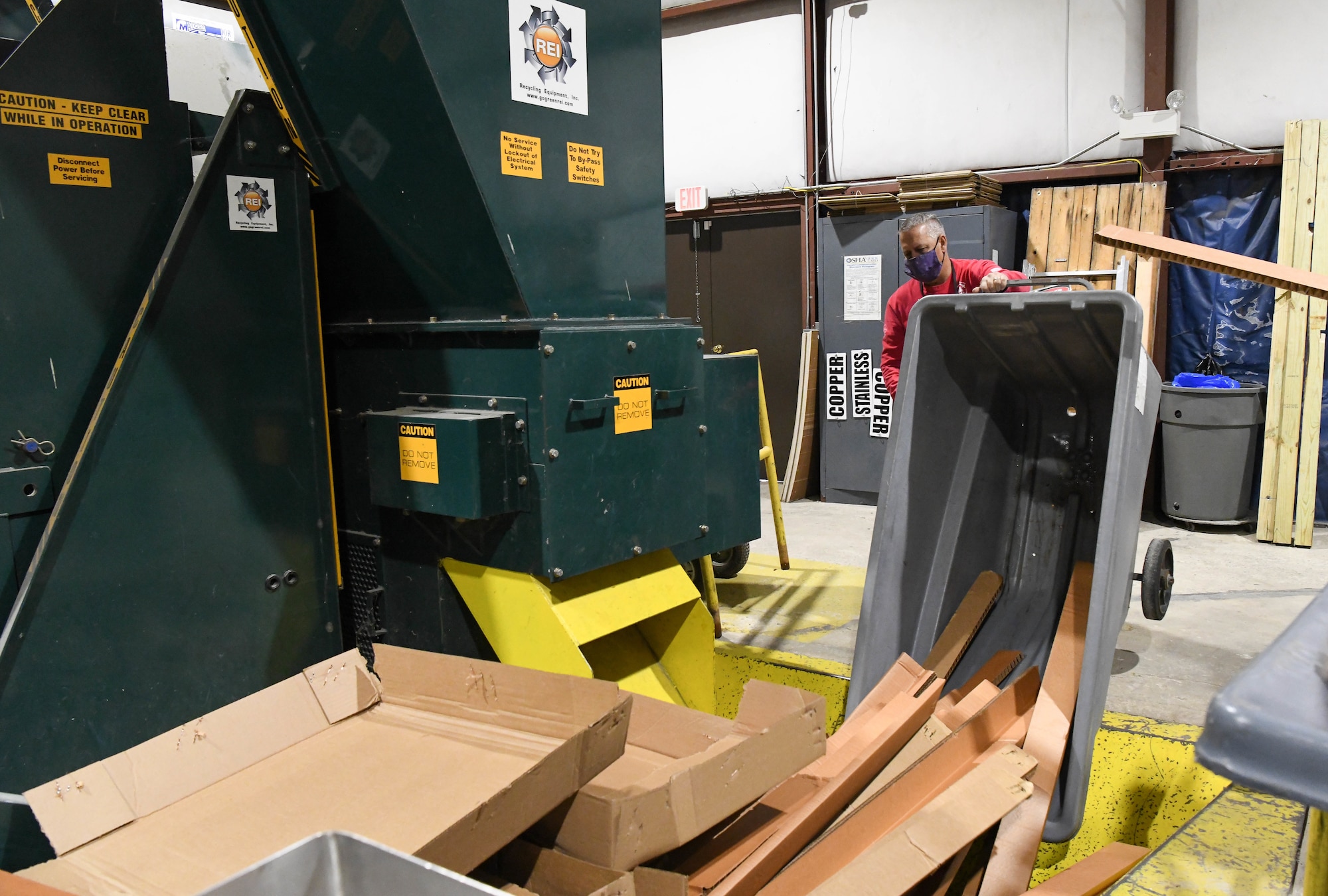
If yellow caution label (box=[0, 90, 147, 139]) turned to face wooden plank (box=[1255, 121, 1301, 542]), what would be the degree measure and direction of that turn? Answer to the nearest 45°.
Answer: approximately 90° to its left

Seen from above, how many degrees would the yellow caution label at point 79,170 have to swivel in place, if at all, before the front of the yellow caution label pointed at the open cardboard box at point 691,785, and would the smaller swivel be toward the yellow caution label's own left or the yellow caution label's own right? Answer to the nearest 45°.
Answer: approximately 45° to the yellow caution label's own left

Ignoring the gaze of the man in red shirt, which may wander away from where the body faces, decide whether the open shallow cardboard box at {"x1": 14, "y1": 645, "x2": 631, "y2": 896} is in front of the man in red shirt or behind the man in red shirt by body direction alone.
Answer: in front

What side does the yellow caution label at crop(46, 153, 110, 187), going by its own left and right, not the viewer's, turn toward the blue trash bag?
left

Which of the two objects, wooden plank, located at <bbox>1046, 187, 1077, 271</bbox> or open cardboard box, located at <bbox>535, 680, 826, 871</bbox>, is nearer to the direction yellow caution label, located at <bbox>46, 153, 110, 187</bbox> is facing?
the open cardboard box

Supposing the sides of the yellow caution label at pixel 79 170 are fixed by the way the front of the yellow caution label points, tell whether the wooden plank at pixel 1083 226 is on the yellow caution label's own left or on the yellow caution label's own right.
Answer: on the yellow caution label's own left

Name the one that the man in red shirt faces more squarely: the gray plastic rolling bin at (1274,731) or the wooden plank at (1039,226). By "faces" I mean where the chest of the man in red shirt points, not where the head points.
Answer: the gray plastic rolling bin

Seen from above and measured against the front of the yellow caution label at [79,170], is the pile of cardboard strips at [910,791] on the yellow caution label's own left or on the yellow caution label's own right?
on the yellow caution label's own left

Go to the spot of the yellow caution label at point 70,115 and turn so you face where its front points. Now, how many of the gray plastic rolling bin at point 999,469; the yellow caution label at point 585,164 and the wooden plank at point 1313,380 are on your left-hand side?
3

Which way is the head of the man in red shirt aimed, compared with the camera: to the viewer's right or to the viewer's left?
to the viewer's left

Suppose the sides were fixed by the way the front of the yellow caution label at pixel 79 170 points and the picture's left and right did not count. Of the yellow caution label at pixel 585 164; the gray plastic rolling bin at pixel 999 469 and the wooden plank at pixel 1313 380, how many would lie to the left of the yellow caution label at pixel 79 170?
3

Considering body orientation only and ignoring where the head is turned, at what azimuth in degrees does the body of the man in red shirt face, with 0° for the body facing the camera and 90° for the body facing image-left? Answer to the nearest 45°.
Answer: approximately 0°
